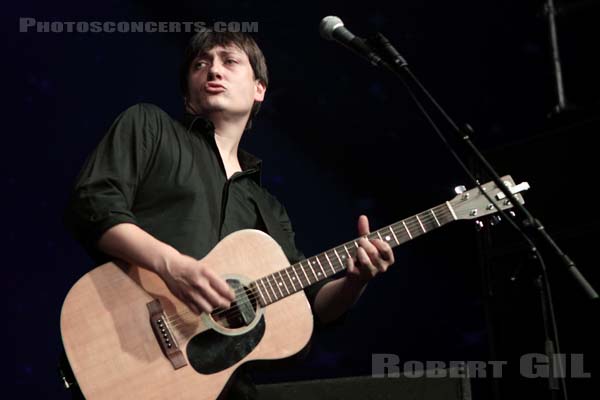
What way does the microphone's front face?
to the viewer's left
